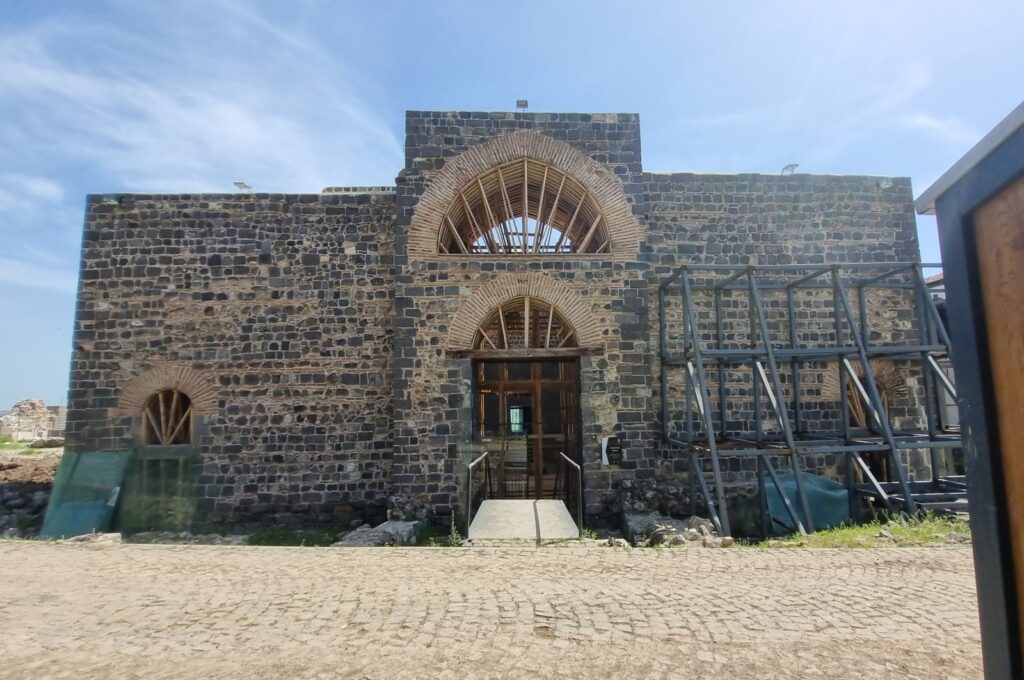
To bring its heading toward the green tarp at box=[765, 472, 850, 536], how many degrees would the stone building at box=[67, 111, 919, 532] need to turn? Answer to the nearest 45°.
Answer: approximately 90° to its left

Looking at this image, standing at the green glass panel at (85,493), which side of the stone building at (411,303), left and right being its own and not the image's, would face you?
right

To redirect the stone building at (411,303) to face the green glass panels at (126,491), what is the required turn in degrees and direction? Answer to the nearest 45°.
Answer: approximately 90° to its right

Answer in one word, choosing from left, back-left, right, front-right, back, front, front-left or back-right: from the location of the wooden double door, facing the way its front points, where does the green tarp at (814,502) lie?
left

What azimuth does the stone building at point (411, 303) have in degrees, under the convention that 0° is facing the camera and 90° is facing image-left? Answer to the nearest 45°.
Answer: approximately 0°

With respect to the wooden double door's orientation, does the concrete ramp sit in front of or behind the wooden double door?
in front
